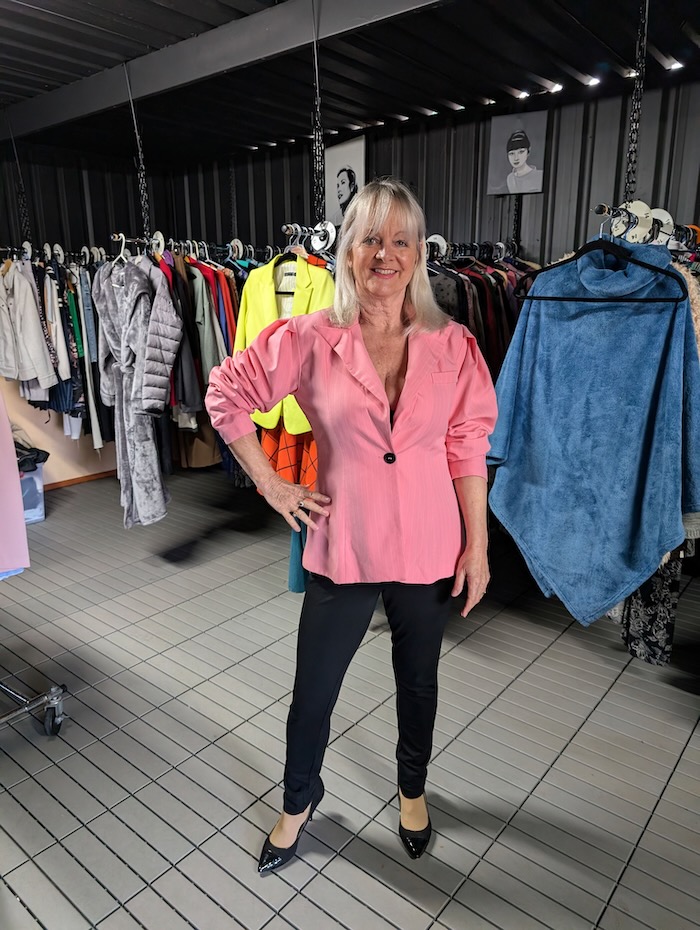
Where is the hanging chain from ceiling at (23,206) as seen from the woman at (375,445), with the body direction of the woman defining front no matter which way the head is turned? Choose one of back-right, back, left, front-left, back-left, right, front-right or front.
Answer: back-right

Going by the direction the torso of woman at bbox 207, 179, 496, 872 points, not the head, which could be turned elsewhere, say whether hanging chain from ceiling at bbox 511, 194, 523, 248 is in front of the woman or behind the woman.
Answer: behind

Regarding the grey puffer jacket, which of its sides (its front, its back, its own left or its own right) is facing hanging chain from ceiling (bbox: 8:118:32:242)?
right

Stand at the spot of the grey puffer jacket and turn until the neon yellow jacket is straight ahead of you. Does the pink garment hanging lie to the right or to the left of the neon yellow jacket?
right

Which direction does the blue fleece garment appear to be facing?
toward the camera

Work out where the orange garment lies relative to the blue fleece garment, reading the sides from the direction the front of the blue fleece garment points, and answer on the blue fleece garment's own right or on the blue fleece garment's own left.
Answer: on the blue fleece garment's own right

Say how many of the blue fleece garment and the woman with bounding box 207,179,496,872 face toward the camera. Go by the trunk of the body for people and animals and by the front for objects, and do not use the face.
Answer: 2

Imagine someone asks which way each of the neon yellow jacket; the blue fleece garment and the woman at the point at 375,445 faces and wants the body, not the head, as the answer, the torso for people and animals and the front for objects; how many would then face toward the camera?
3

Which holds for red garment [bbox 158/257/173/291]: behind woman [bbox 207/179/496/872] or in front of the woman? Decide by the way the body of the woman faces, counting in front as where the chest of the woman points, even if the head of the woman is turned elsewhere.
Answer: behind

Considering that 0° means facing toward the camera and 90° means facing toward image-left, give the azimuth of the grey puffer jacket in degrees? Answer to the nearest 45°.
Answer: approximately 45°

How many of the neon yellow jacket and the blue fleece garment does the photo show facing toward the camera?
2

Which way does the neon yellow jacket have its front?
toward the camera

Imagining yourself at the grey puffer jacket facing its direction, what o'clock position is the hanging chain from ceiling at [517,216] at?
The hanging chain from ceiling is roughly at 7 o'clock from the grey puffer jacket.

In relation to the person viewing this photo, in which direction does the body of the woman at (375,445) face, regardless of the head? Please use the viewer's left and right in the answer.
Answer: facing the viewer
